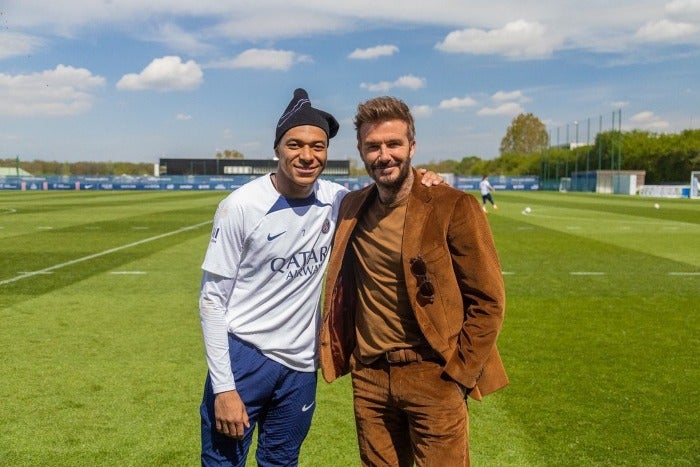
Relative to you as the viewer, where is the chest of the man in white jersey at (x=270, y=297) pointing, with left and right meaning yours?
facing the viewer and to the right of the viewer

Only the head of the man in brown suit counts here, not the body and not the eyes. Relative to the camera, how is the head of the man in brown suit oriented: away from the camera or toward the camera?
toward the camera

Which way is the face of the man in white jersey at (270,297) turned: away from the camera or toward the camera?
toward the camera

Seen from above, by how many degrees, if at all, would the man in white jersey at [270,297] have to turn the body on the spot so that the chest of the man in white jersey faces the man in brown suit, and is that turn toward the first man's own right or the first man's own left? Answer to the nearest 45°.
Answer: approximately 45° to the first man's own left
